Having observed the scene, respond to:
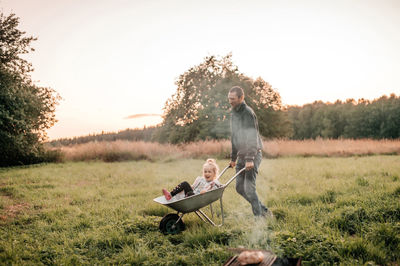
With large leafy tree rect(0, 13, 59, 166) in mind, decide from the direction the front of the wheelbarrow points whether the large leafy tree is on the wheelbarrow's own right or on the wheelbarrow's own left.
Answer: on the wheelbarrow's own right

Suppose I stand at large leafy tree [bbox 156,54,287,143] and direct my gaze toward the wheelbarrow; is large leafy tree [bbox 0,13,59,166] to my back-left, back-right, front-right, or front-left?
front-right

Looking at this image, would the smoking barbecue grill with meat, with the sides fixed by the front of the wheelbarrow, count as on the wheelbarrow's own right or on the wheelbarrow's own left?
on the wheelbarrow's own left

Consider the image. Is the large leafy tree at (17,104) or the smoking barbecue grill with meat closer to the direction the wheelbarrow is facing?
the large leafy tree

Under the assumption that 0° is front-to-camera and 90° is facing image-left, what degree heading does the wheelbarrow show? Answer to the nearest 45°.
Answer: approximately 90°

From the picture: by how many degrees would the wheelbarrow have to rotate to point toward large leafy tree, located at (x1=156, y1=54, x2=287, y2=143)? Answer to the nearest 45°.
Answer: approximately 90° to its right
